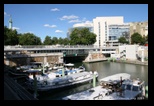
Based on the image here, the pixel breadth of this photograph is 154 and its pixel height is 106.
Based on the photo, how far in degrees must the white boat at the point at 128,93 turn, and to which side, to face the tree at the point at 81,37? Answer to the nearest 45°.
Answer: approximately 135° to its right

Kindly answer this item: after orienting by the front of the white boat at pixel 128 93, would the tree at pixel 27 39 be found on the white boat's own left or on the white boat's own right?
on the white boat's own right

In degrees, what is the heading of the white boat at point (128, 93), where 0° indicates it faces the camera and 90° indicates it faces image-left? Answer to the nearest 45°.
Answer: approximately 45°

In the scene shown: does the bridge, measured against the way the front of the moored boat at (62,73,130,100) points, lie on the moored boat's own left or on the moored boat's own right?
on the moored boat's own right

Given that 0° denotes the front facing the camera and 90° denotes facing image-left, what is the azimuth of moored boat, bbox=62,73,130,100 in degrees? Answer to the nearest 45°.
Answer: approximately 45°

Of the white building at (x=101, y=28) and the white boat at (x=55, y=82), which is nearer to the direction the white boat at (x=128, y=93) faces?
the white boat

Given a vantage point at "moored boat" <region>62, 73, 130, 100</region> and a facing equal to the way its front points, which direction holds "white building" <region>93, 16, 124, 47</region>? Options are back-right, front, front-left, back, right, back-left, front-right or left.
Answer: back-right

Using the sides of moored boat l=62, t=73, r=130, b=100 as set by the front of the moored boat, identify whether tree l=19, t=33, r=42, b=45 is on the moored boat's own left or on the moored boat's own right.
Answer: on the moored boat's own right
